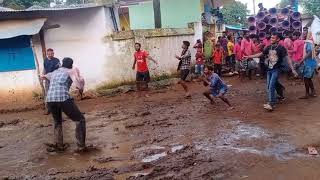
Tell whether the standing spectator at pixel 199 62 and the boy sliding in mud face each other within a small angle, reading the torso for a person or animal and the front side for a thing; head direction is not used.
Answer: no

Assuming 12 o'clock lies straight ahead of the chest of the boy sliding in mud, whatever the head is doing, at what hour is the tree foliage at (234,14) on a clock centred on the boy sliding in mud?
The tree foliage is roughly at 3 o'clock from the boy sliding in mud.

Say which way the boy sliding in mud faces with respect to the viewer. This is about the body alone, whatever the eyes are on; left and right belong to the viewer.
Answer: facing to the left of the viewer

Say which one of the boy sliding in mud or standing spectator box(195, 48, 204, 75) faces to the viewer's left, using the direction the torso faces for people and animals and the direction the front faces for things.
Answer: the boy sliding in mud

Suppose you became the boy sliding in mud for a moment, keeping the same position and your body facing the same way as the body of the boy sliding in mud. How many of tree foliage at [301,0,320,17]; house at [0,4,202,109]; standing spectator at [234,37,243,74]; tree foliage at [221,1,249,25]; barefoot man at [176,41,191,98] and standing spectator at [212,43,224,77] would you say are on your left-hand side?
0

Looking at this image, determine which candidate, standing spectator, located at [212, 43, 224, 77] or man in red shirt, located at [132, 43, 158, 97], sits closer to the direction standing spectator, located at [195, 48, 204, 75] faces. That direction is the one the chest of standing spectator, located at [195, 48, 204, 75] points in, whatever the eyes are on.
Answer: the man in red shirt

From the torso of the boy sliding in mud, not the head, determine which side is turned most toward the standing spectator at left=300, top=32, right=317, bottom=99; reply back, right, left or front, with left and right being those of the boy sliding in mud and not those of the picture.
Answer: back

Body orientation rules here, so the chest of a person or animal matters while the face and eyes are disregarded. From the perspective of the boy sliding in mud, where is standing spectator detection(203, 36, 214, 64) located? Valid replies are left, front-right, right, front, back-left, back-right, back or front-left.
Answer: right

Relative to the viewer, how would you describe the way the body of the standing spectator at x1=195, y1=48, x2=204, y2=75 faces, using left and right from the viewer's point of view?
facing the viewer

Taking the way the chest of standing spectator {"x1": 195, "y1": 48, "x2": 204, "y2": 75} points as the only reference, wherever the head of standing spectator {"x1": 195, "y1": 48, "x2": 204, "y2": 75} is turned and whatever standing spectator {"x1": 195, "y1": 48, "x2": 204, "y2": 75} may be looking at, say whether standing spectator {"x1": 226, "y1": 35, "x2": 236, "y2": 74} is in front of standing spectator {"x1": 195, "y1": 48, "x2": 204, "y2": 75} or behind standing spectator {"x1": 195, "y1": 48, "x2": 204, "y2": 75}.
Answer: behind

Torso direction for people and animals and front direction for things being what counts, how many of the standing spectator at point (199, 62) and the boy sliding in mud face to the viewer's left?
1

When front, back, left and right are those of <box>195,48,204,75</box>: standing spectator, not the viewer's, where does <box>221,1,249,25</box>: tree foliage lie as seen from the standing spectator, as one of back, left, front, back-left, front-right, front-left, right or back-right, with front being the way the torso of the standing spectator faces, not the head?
back

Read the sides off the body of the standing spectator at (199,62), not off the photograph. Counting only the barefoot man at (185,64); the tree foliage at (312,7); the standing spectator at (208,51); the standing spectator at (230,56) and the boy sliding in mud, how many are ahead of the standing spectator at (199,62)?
2
